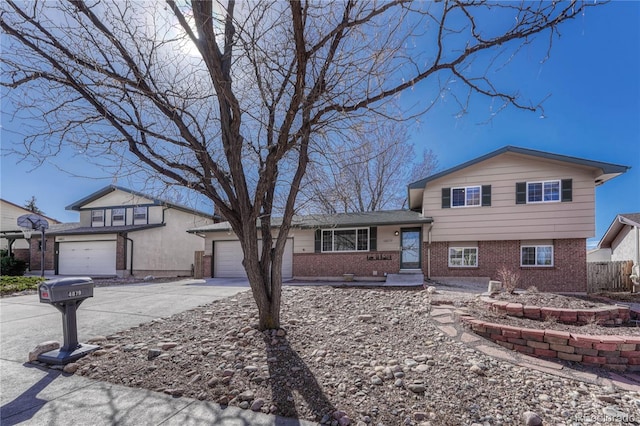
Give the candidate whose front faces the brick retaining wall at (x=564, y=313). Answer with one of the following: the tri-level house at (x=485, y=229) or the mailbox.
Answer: the tri-level house

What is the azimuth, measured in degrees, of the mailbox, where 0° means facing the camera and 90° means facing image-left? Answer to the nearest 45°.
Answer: approximately 45°

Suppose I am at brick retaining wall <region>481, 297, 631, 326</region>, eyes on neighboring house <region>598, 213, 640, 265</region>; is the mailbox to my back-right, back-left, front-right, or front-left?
back-left

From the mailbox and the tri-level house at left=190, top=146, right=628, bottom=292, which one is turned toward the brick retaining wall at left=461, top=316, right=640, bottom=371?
the tri-level house

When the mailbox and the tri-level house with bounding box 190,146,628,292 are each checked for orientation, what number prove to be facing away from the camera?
0

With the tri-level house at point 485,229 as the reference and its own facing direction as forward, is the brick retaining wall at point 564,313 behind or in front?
in front

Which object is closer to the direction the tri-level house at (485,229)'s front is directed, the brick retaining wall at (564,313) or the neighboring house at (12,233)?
the brick retaining wall

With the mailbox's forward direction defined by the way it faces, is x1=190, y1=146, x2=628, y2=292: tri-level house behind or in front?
behind

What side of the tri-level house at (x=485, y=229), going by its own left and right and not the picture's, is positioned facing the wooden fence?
left
